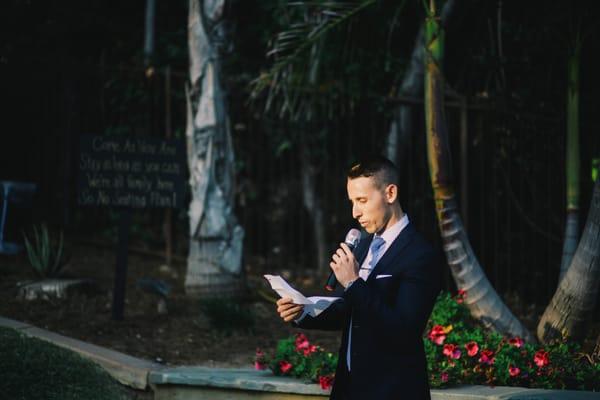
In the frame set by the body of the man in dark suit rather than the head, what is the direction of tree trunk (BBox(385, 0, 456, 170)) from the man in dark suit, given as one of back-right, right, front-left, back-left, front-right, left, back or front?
back-right

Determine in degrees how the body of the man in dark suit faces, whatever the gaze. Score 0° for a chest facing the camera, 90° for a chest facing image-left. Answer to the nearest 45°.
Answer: approximately 45°

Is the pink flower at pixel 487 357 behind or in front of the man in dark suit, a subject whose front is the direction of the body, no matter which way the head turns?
behind

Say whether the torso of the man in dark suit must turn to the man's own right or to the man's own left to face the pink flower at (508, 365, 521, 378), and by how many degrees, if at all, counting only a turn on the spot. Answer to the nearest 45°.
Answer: approximately 180°

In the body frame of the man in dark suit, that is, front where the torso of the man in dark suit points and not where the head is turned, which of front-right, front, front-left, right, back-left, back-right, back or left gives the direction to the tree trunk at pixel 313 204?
back-right

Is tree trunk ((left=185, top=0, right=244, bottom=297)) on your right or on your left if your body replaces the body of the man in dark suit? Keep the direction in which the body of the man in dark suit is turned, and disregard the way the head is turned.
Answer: on your right
